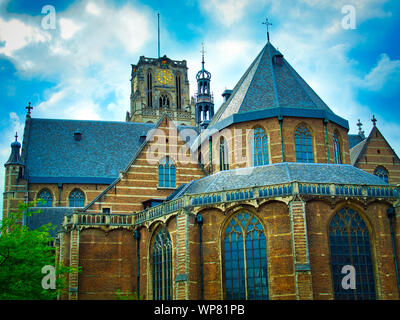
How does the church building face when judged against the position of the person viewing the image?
facing away from the viewer and to the left of the viewer

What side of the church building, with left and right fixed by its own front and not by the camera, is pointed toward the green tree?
left
